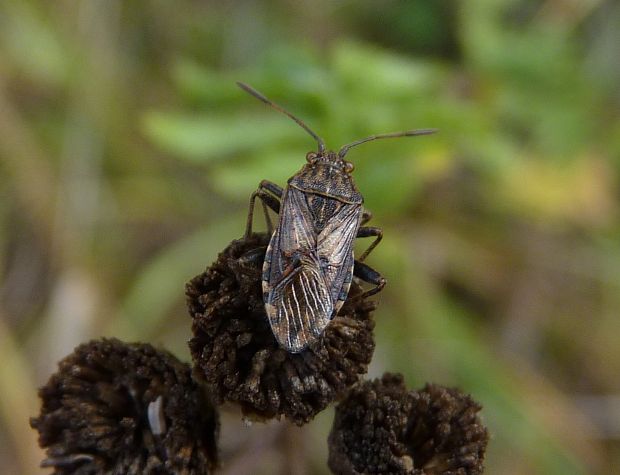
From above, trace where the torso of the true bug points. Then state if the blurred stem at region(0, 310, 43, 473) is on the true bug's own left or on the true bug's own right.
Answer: on the true bug's own left

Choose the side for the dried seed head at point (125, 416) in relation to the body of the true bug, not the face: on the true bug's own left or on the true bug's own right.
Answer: on the true bug's own left

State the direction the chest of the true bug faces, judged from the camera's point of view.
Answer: away from the camera
